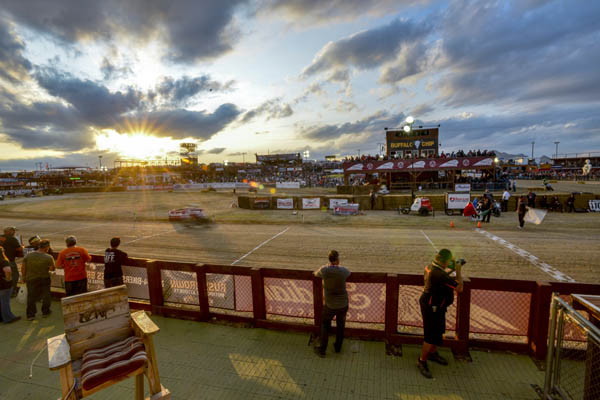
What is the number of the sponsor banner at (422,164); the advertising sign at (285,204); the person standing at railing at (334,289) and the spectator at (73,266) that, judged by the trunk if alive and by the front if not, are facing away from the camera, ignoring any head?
2

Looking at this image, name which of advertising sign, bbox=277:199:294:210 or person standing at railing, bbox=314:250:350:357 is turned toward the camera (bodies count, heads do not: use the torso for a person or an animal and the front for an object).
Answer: the advertising sign

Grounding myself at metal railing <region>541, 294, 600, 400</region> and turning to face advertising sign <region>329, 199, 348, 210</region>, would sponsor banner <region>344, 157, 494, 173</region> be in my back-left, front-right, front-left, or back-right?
front-right

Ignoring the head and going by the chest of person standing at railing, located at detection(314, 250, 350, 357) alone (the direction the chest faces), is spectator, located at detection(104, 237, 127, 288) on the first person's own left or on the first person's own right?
on the first person's own left

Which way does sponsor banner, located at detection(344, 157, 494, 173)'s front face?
toward the camera

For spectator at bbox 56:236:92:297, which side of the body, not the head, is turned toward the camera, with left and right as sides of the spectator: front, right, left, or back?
back

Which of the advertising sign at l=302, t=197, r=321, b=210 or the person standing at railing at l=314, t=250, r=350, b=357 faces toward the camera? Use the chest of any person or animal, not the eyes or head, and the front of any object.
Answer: the advertising sign

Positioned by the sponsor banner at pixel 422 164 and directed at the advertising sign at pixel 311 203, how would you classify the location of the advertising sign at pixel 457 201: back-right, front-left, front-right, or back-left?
front-left

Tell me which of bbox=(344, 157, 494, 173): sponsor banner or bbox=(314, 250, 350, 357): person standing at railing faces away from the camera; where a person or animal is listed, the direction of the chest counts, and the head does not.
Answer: the person standing at railing

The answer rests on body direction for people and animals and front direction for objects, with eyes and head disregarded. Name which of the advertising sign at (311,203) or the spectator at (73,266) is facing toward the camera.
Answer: the advertising sign

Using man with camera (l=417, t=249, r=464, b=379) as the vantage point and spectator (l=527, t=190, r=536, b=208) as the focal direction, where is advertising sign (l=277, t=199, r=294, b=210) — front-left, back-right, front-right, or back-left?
front-left

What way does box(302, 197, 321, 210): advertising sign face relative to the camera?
toward the camera

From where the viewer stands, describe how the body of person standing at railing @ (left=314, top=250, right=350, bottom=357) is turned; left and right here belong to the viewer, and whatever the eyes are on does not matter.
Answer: facing away from the viewer

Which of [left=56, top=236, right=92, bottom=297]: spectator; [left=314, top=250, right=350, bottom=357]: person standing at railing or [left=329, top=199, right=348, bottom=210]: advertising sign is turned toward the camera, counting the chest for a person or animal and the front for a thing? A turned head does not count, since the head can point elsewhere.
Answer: the advertising sign

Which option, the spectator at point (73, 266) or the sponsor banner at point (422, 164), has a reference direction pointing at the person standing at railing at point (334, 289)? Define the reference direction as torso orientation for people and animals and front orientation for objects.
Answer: the sponsor banner

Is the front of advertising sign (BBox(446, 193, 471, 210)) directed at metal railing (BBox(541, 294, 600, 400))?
yes

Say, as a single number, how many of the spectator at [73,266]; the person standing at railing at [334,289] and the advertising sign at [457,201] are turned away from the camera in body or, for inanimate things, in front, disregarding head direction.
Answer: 2

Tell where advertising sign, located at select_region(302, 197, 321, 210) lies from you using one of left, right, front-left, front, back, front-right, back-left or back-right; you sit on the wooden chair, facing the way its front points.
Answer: left

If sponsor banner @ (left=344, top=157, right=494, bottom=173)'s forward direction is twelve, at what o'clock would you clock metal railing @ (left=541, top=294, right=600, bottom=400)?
The metal railing is roughly at 12 o'clock from the sponsor banner.

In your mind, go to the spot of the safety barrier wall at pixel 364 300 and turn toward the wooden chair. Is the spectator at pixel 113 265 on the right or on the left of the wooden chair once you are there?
right

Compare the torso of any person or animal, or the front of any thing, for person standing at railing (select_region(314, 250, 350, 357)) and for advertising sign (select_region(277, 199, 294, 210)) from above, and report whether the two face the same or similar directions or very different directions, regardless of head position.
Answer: very different directions
